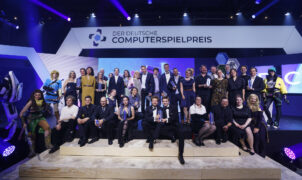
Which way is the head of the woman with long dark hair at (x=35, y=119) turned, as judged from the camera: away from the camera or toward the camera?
toward the camera

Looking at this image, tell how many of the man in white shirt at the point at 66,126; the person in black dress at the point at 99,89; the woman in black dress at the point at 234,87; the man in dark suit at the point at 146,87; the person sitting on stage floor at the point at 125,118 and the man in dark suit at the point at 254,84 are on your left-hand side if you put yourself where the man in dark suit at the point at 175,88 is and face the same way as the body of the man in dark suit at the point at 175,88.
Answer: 2

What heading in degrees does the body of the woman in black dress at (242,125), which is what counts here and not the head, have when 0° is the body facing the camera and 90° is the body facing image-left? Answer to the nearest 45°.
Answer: approximately 0°

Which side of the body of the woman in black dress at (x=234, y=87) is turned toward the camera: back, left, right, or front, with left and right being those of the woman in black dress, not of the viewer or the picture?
front

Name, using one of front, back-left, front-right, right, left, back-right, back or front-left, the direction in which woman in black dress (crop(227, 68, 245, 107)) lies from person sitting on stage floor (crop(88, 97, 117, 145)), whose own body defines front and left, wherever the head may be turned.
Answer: left

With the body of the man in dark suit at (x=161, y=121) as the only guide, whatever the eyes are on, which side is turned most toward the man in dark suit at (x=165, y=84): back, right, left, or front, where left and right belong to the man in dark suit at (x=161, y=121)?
back

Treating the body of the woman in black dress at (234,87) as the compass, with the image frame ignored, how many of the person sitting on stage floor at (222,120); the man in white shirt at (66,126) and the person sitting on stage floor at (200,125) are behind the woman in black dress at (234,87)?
0

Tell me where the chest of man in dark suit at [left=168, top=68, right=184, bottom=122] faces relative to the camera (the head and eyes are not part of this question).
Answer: toward the camera

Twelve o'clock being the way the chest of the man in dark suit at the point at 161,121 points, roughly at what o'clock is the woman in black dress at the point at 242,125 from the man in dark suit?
The woman in black dress is roughly at 9 o'clock from the man in dark suit.

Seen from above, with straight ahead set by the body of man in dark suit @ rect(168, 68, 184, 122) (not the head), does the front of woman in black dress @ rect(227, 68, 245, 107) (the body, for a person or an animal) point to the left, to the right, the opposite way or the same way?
the same way

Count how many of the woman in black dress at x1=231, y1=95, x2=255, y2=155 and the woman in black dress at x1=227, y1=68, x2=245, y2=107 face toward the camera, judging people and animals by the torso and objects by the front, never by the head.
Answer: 2

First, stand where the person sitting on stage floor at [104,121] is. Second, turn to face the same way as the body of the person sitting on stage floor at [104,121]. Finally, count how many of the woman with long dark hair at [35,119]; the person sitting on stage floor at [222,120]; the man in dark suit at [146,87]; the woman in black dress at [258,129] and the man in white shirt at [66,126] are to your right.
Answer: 2

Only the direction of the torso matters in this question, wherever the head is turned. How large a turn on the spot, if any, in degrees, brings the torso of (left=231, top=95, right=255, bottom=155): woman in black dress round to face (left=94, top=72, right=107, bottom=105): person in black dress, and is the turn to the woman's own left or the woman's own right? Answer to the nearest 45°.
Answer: approximately 90° to the woman's own right

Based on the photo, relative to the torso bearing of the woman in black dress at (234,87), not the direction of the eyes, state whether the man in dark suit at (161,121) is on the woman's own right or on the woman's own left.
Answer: on the woman's own right
